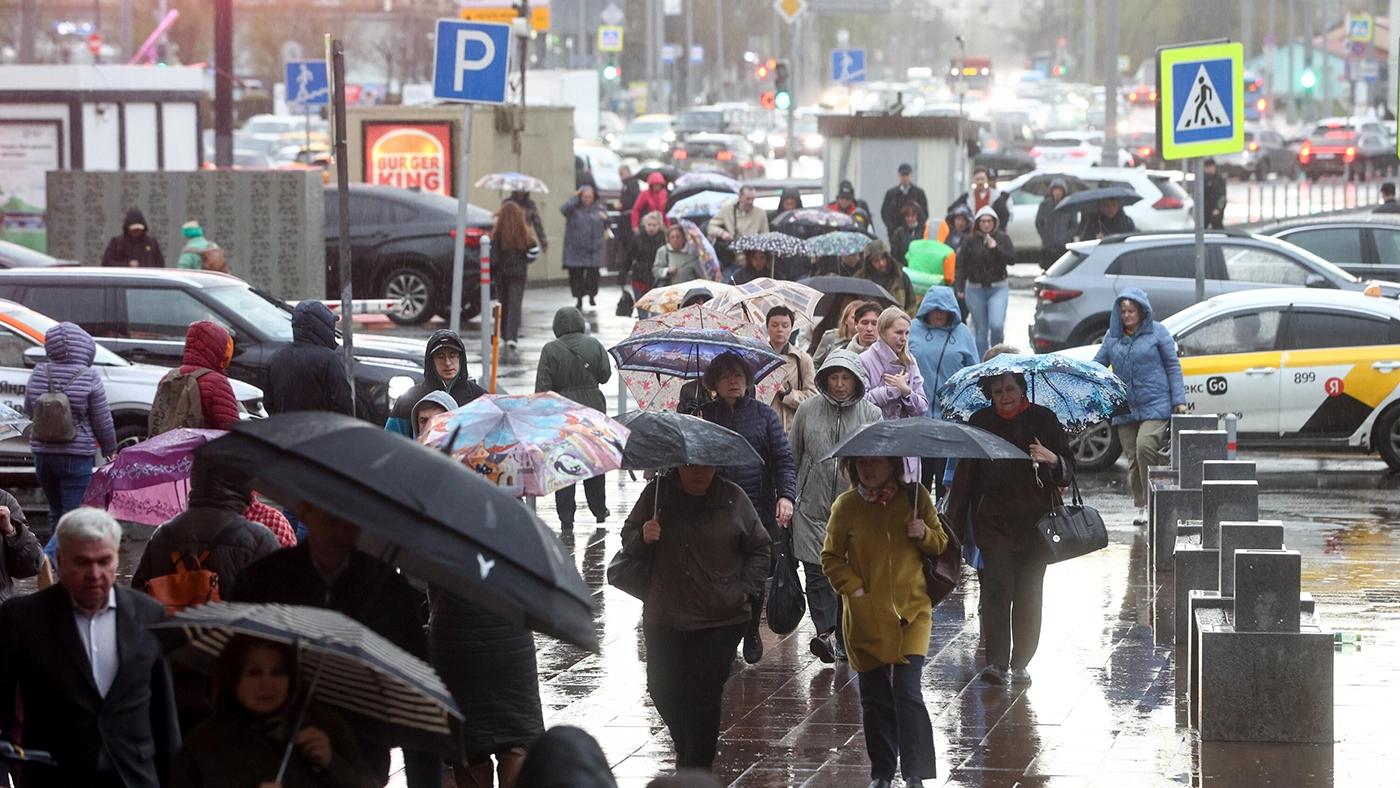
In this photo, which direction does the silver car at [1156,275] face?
to the viewer's right

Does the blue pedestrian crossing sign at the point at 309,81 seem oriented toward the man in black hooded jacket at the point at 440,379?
yes

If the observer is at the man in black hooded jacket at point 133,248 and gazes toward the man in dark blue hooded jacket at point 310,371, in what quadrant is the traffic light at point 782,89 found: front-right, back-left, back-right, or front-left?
back-left

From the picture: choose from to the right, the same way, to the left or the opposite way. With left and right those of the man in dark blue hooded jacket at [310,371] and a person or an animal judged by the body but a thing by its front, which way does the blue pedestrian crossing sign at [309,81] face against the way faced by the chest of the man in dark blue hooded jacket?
the opposite way

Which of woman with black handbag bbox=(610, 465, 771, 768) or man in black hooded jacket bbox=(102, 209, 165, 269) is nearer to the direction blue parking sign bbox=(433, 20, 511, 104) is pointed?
the woman with black handbag

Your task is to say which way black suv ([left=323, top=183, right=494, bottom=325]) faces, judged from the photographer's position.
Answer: facing to the left of the viewer

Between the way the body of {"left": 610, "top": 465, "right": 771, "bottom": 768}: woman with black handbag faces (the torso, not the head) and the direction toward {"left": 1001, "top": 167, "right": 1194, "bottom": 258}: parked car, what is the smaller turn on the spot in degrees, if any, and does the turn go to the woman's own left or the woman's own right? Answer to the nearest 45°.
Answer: approximately 180°

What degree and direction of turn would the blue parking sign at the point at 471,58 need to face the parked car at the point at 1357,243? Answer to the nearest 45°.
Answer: approximately 135° to its left

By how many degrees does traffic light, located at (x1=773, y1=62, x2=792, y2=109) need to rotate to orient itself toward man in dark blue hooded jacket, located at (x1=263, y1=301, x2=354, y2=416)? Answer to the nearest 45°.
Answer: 0° — it already faces them
